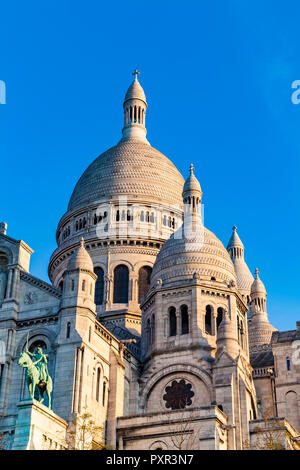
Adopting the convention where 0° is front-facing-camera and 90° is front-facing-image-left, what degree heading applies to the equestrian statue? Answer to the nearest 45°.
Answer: approximately 45°
